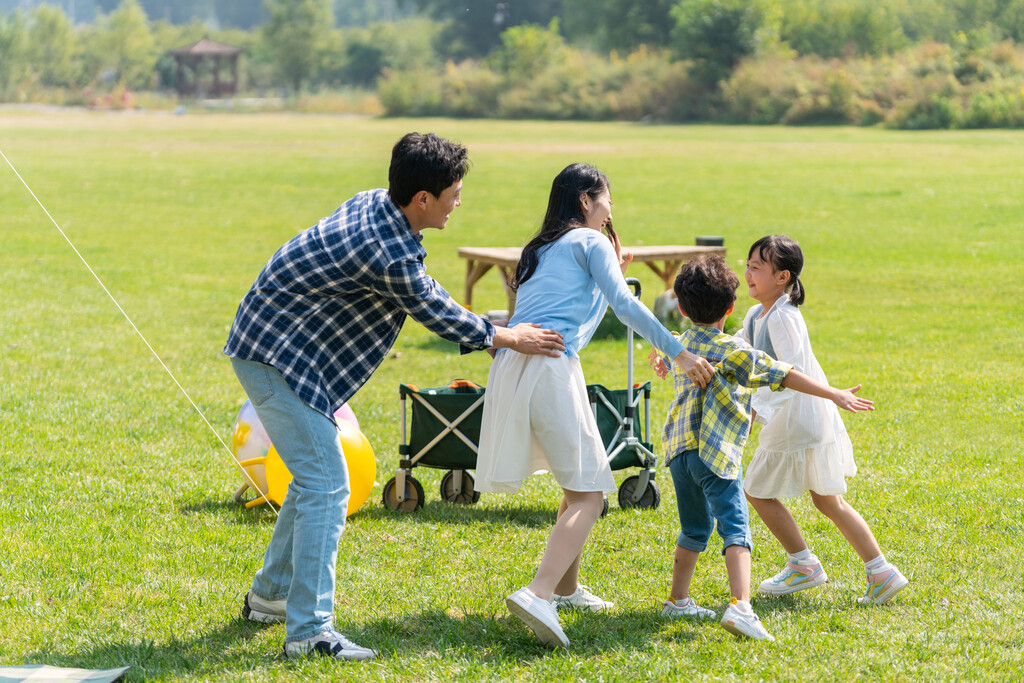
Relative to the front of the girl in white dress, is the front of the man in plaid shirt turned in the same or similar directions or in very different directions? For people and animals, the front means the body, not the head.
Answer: very different directions

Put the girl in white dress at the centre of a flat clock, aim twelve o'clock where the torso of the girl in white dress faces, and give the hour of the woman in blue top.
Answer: The woman in blue top is roughly at 11 o'clock from the girl in white dress.

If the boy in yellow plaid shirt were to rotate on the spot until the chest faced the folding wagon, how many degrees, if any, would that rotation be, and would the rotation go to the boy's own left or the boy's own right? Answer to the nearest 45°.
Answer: approximately 90° to the boy's own left

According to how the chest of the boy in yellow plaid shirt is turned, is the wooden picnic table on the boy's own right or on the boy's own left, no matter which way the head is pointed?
on the boy's own left

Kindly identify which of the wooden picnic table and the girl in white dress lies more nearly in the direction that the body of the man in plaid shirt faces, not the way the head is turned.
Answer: the girl in white dress

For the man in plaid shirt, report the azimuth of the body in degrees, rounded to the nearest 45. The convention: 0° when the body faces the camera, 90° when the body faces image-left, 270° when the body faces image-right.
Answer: approximately 270°

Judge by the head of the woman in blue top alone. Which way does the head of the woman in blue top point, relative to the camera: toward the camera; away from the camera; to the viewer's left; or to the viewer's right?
to the viewer's right

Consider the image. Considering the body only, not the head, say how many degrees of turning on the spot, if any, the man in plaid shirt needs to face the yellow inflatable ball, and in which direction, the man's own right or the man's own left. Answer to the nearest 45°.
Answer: approximately 90° to the man's own left

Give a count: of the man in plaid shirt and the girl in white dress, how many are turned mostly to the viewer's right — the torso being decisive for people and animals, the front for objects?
1

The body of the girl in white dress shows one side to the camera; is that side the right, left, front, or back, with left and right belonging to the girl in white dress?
left
